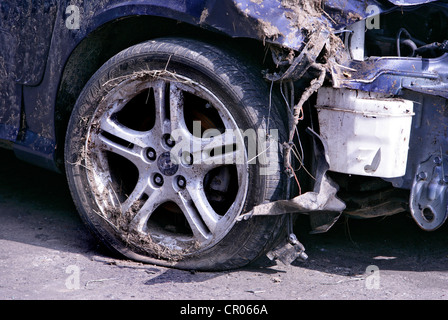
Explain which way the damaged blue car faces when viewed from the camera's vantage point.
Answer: facing the viewer and to the right of the viewer
